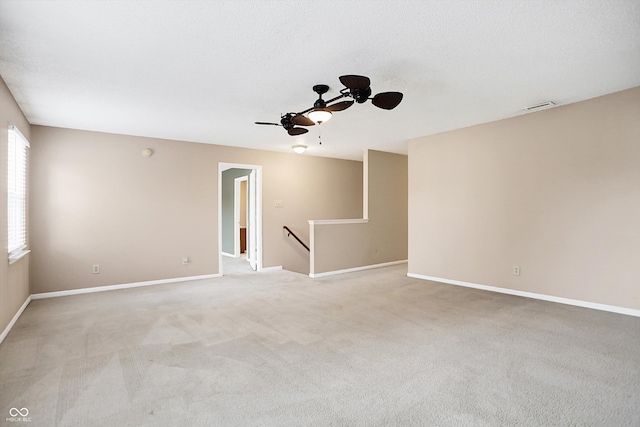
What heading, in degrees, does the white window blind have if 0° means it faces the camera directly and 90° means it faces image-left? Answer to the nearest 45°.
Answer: approximately 270°
